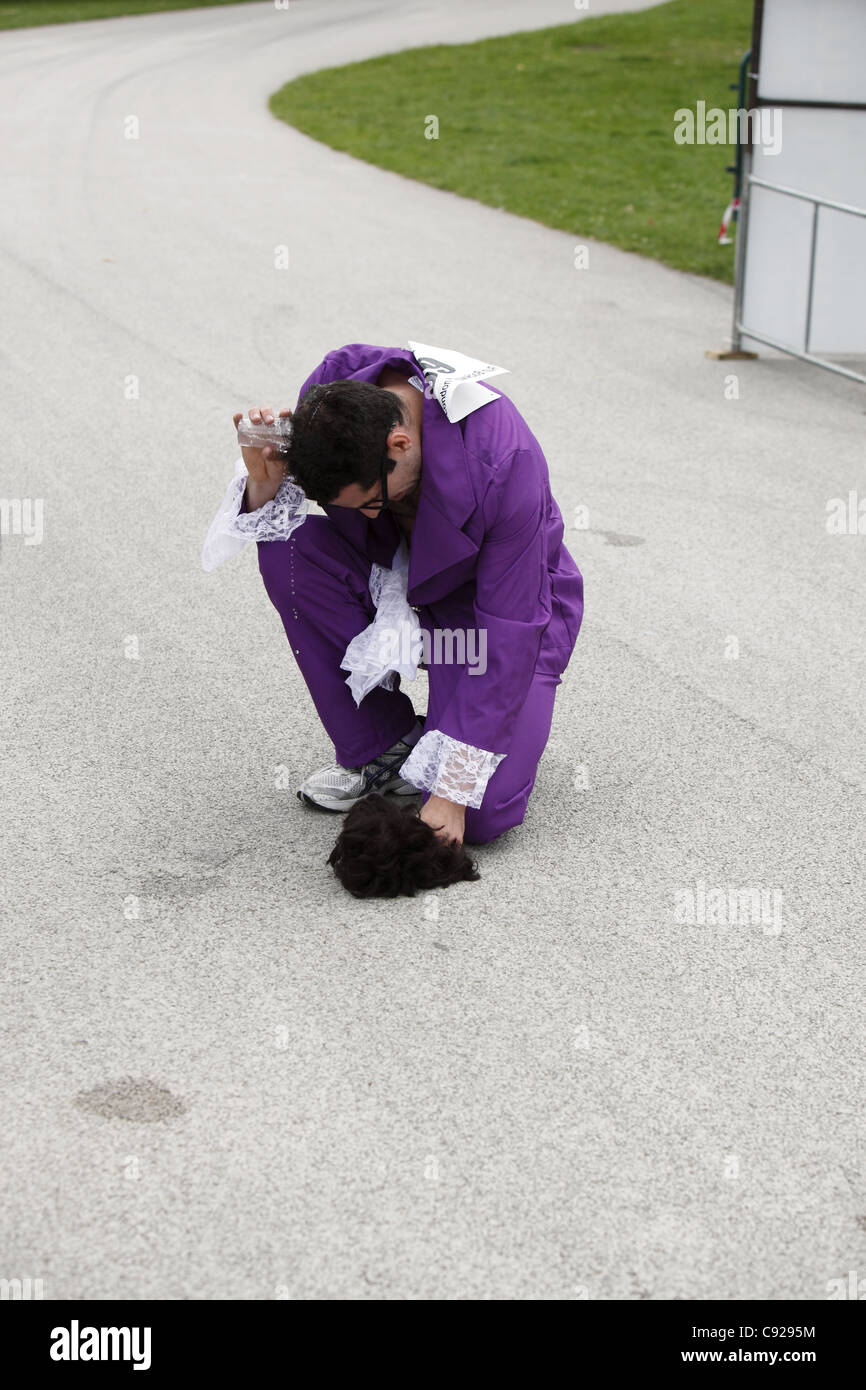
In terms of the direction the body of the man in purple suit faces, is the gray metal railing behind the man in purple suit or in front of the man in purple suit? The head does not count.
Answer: behind

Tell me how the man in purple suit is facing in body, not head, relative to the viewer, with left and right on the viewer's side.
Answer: facing the viewer and to the left of the viewer

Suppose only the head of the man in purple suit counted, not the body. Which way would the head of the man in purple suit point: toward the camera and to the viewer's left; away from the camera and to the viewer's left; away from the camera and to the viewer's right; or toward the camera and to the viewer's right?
toward the camera and to the viewer's left
